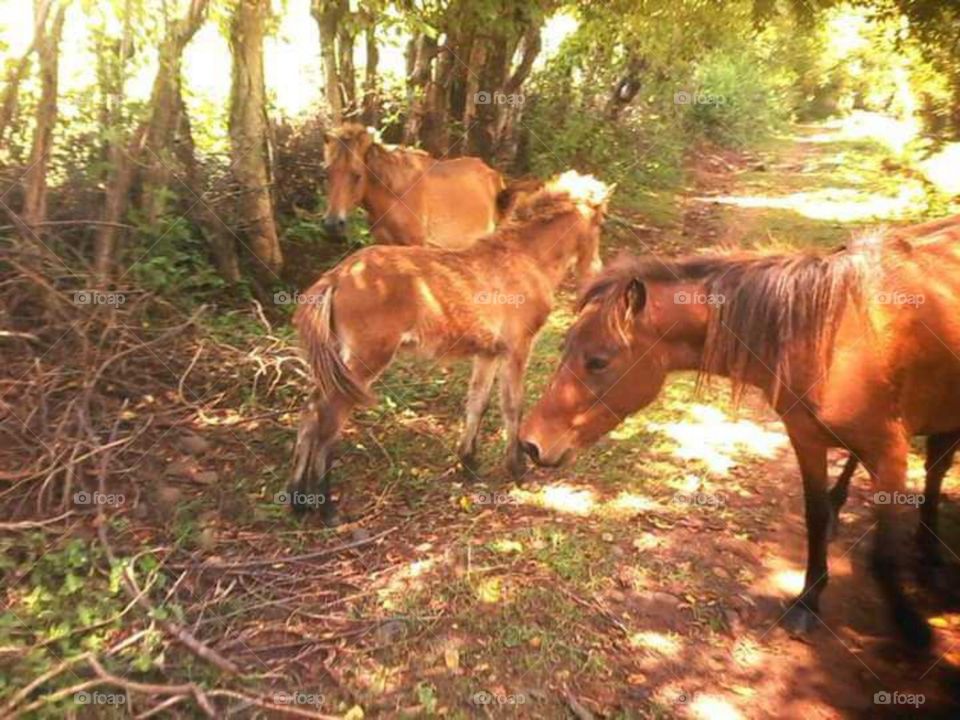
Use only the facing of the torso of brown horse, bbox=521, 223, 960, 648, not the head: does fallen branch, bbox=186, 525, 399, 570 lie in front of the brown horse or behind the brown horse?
in front

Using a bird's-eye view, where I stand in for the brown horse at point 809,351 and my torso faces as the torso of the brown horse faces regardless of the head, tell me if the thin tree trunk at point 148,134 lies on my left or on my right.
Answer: on my right

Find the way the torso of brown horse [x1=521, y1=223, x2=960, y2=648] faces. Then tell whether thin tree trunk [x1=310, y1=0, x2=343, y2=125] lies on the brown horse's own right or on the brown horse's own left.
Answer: on the brown horse's own right

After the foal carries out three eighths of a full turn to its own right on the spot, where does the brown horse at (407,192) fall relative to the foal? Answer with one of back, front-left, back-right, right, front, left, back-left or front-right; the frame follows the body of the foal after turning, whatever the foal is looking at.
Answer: back

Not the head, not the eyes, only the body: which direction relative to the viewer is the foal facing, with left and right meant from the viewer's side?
facing away from the viewer and to the right of the viewer

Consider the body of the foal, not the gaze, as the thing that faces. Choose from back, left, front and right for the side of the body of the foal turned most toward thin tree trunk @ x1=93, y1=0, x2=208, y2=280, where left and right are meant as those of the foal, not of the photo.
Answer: left

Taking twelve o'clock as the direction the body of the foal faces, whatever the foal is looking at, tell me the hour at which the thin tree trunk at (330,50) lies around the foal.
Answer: The thin tree trunk is roughly at 10 o'clock from the foal.

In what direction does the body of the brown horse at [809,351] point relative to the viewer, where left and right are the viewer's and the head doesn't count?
facing the viewer and to the left of the viewer

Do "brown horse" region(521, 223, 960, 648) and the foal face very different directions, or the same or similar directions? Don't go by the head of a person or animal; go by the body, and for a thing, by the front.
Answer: very different directions

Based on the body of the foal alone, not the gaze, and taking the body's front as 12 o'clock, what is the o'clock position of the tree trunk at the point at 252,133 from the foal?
The tree trunk is roughly at 9 o'clock from the foal.

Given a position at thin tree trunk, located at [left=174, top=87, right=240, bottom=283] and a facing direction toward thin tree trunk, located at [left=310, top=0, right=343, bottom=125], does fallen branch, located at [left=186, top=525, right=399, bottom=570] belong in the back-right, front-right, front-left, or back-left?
back-right

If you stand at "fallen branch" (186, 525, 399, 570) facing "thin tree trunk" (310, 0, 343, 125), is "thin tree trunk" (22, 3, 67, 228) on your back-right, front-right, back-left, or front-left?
front-left

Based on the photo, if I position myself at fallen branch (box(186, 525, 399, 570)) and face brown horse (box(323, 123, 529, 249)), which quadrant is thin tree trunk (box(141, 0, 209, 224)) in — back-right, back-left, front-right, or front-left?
front-left

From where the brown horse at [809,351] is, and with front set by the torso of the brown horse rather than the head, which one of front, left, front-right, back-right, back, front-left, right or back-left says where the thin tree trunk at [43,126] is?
front-right
